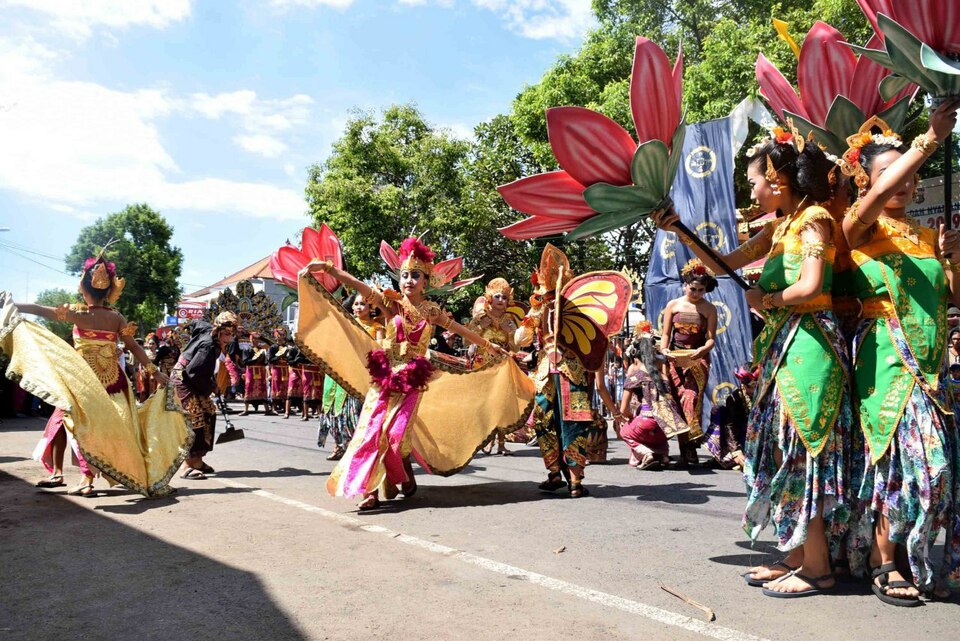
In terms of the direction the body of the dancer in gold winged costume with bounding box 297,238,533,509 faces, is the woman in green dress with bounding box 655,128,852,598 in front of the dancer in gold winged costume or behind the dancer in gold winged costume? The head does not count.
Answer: in front

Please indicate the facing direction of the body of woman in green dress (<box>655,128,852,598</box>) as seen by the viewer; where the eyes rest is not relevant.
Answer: to the viewer's left

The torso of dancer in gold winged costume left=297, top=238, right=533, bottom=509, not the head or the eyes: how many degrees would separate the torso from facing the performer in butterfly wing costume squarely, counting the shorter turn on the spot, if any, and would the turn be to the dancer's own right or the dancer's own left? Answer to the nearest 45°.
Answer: approximately 90° to the dancer's own left

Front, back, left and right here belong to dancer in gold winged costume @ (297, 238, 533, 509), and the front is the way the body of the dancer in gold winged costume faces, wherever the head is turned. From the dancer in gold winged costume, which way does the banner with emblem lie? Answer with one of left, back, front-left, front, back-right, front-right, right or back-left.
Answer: back-left

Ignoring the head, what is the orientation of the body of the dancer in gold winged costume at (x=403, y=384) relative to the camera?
toward the camera

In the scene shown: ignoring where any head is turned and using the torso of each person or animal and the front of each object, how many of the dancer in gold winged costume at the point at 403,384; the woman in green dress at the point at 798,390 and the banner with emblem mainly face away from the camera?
0

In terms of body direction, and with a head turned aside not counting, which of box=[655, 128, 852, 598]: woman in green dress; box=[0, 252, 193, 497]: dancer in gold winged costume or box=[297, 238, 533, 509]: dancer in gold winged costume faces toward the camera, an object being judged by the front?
box=[297, 238, 533, 509]: dancer in gold winged costume

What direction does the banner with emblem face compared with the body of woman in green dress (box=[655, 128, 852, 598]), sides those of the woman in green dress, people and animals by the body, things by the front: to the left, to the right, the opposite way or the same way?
to the left

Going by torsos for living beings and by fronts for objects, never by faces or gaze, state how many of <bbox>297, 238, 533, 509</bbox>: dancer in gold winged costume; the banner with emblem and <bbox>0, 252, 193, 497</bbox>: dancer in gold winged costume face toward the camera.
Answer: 2

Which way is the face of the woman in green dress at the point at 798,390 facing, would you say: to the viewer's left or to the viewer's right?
to the viewer's left
